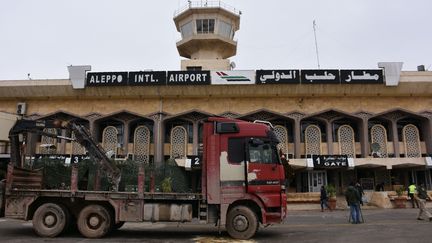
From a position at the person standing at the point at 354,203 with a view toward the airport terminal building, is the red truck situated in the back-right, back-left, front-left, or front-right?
back-left

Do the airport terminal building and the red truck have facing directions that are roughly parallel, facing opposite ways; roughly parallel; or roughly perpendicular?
roughly perpendicular

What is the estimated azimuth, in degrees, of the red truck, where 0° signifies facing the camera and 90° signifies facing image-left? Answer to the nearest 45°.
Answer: approximately 270°

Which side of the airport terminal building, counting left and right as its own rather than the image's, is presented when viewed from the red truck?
front

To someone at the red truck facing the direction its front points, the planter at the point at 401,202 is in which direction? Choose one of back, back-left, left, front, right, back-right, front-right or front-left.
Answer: front-left

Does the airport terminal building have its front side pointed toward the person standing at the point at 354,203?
yes

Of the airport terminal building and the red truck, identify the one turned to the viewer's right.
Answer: the red truck

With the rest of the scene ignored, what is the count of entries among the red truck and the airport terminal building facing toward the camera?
1

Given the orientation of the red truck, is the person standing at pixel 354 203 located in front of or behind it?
in front
